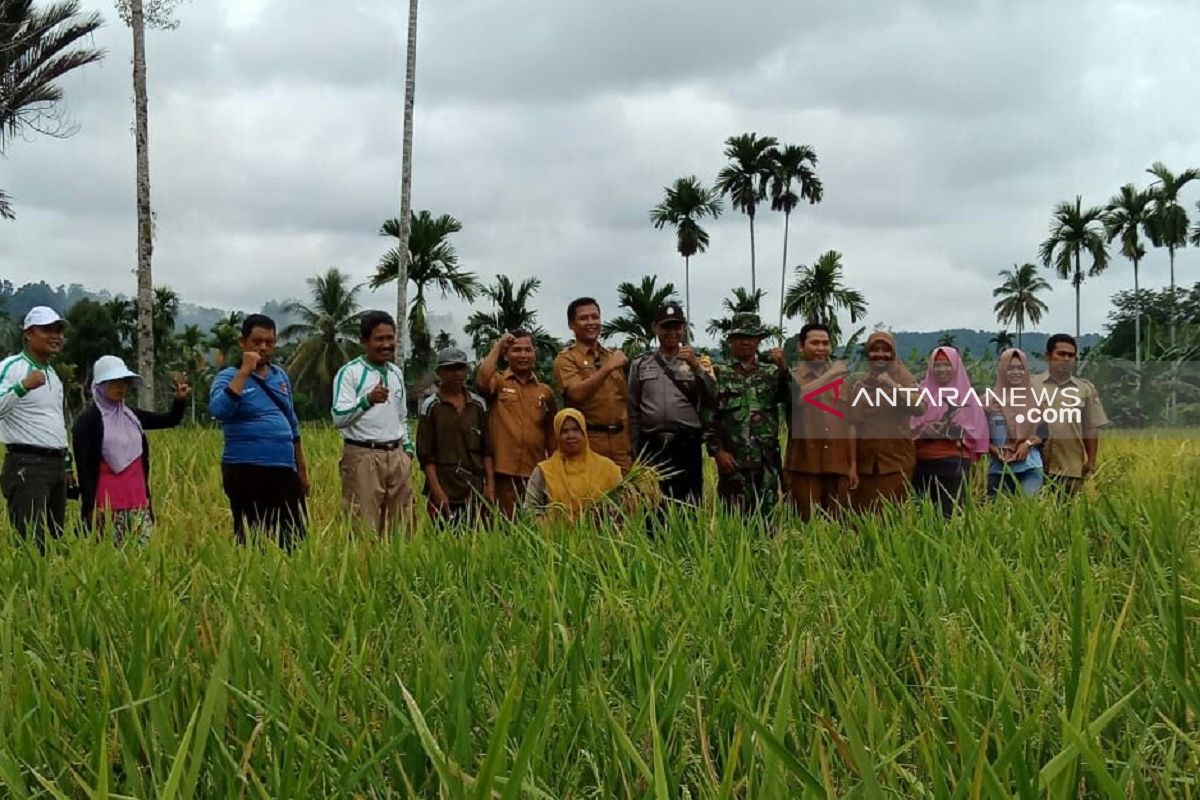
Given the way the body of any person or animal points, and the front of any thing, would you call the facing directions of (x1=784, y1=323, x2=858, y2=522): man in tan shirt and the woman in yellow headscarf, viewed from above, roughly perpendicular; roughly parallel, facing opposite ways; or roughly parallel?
roughly parallel

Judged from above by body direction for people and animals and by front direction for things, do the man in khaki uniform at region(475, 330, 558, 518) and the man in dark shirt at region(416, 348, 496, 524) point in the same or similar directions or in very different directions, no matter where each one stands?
same or similar directions

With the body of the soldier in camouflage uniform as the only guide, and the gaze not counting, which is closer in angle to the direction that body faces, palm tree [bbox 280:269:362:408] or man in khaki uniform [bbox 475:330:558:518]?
the man in khaki uniform

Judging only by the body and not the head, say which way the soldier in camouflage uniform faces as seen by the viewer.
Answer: toward the camera

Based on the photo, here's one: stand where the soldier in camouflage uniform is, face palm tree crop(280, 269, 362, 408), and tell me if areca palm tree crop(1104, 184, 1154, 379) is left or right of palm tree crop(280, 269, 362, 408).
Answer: right

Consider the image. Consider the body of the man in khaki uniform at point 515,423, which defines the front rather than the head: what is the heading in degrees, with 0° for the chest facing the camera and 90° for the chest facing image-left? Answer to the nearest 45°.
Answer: approximately 0°

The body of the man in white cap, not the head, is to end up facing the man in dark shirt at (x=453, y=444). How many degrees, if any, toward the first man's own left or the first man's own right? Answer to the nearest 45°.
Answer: approximately 45° to the first man's own left

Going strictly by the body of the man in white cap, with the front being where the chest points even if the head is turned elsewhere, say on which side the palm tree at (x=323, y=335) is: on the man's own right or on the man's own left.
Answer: on the man's own left

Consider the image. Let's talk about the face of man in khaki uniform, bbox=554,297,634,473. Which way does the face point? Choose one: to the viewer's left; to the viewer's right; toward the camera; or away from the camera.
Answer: toward the camera

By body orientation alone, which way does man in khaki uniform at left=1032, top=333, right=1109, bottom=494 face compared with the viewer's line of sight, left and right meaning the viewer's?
facing the viewer

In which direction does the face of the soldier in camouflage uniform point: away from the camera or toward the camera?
toward the camera
